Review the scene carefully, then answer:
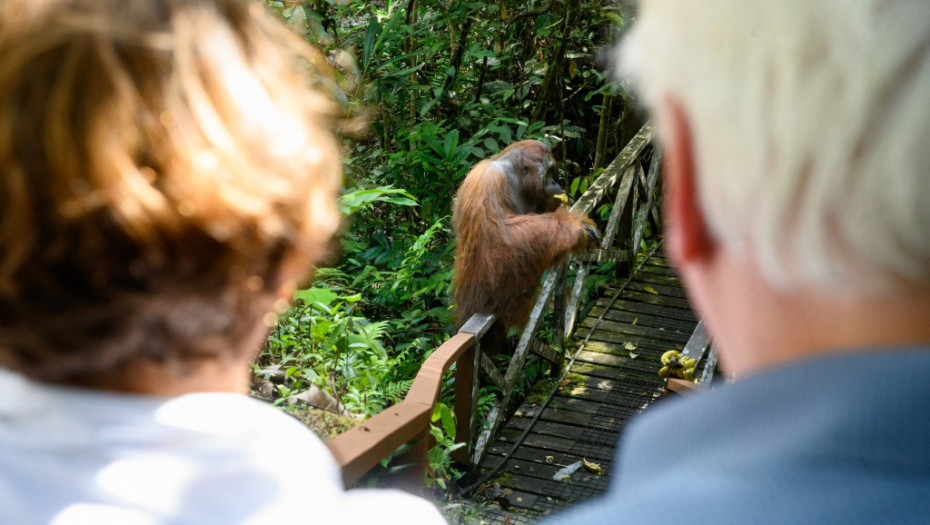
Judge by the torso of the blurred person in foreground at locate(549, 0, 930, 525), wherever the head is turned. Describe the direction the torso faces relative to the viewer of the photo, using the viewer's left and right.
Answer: facing away from the viewer

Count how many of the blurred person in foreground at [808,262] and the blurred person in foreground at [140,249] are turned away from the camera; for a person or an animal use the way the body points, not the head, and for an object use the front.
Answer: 2

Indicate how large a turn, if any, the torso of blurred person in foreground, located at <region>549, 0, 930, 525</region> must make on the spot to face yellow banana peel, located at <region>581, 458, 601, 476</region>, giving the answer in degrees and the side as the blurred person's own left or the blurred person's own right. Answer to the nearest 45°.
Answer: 0° — they already face it

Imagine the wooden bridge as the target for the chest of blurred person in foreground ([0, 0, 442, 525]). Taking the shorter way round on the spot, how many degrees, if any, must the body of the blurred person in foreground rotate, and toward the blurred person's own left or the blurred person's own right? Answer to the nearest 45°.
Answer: approximately 45° to the blurred person's own right

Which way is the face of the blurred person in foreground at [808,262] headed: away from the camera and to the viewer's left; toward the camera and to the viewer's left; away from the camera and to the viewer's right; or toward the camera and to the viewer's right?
away from the camera and to the viewer's left

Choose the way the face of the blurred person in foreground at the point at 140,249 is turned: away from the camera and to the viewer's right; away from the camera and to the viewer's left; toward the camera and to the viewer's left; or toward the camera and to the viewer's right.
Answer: away from the camera and to the viewer's right

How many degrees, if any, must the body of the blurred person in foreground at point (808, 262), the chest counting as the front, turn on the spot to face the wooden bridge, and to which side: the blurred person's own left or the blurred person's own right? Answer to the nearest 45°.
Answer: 0° — they already face it

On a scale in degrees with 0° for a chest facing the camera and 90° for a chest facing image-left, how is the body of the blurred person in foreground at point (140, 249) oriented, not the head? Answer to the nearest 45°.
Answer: approximately 180°

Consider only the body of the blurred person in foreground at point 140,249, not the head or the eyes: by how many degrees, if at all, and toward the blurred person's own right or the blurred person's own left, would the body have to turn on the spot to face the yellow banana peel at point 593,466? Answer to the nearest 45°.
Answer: approximately 45° to the blurred person's own right
